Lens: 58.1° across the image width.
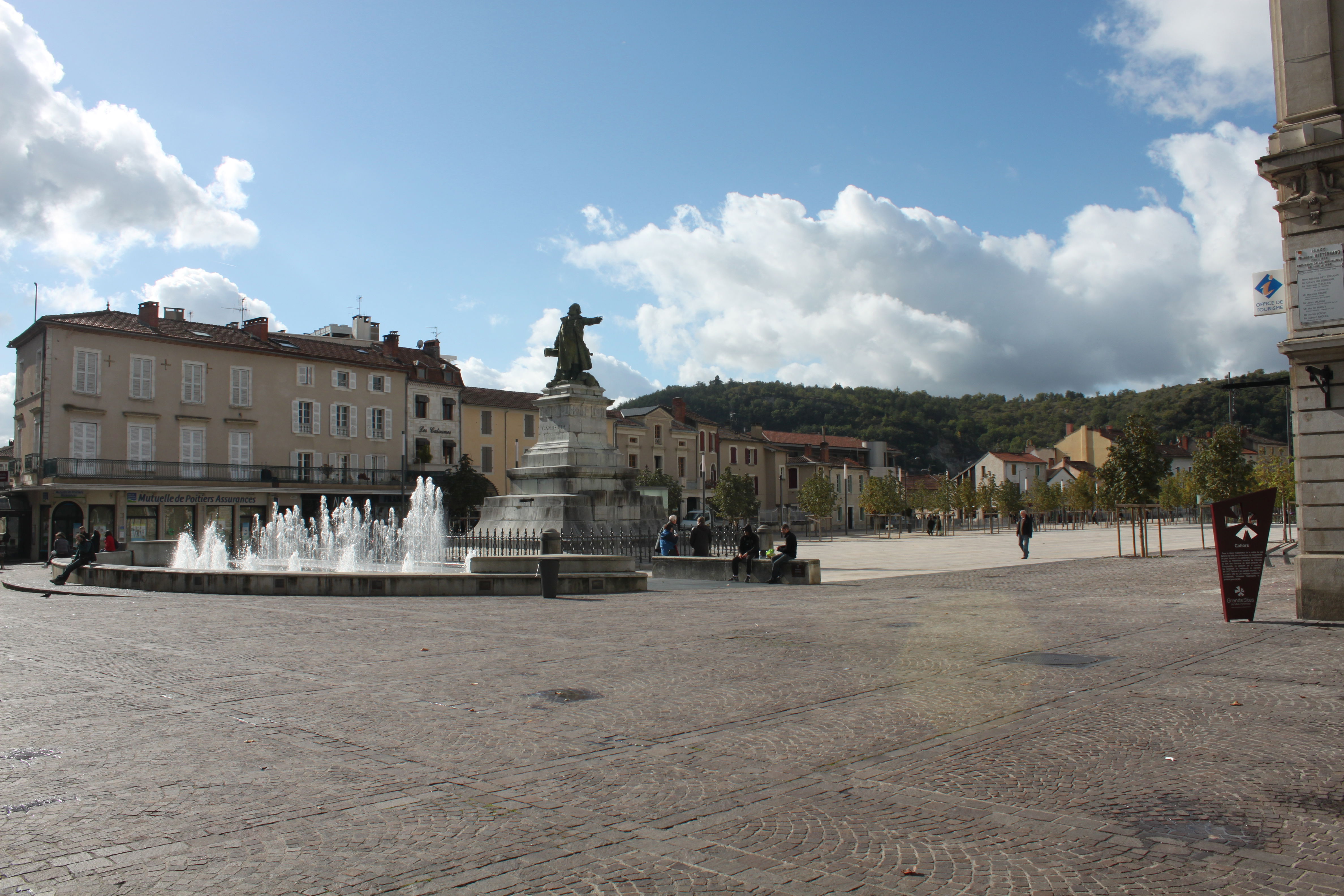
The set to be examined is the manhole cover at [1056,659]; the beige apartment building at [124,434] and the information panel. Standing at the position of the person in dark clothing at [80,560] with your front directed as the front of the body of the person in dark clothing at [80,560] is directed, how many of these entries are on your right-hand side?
1

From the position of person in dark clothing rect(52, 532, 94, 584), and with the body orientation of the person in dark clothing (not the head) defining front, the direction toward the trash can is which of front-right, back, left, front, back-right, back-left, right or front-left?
back-left

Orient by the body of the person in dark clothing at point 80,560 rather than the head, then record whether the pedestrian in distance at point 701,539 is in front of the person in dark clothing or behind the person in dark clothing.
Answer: behind

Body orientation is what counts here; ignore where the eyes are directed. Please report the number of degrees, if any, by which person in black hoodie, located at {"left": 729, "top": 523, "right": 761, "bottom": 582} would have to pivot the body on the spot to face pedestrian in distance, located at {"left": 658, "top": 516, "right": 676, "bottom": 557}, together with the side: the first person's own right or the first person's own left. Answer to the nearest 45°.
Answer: approximately 90° to the first person's own right

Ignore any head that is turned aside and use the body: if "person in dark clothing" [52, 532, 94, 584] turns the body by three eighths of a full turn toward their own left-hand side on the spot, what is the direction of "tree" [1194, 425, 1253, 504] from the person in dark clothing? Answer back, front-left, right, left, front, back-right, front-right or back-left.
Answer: front-left

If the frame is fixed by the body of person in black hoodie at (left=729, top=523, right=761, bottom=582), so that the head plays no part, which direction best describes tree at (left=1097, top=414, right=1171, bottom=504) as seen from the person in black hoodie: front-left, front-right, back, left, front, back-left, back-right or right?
back

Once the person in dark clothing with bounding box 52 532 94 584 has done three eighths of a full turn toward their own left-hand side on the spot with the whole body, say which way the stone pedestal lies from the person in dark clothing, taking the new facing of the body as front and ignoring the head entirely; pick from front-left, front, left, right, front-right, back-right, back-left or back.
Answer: front-left

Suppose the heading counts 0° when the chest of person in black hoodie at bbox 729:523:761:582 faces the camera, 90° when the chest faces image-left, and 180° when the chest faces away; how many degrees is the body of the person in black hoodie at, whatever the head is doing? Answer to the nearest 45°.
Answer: approximately 45°

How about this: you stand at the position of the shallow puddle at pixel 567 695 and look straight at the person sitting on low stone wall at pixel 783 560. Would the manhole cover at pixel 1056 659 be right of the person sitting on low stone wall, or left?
right

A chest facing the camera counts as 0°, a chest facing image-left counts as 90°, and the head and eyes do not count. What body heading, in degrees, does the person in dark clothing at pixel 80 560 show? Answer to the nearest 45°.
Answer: approximately 90°
